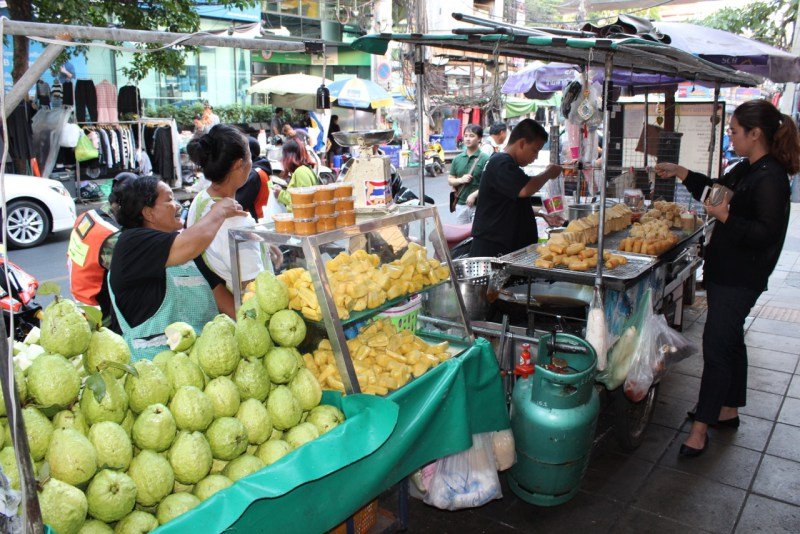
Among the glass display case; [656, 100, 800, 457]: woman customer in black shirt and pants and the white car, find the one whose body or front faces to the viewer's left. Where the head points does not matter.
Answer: the woman customer in black shirt and pants

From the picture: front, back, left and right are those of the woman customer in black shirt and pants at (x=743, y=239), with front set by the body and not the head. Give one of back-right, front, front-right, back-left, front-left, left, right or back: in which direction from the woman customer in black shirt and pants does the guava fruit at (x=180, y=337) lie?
front-left

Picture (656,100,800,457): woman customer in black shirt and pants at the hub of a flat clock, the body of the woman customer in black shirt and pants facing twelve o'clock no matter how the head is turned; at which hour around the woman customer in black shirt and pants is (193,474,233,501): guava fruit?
The guava fruit is roughly at 10 o'clock from the woman customer in black shirt and pants.

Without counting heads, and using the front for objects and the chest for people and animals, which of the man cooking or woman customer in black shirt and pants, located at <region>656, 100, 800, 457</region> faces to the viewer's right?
the man cooking

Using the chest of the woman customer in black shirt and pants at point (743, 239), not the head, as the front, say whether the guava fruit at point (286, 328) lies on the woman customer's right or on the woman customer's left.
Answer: on the woman customer's left

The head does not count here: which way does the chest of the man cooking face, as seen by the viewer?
to the viewer's right

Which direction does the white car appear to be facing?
to the viewer's right

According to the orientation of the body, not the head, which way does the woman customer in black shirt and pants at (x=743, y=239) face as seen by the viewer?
to the viewer's left

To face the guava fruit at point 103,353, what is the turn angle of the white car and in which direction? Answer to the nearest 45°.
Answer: approximately 90° to its right

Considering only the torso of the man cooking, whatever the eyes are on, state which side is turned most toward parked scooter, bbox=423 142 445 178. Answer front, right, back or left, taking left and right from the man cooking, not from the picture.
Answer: left

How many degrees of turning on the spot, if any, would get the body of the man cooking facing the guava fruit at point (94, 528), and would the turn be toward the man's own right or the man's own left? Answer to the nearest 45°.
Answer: approximately 90° to the man's own right

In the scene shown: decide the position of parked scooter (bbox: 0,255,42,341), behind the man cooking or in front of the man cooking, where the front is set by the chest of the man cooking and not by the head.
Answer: behind

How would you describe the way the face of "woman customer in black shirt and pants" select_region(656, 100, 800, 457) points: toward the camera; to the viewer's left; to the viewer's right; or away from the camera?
to the viewer's left

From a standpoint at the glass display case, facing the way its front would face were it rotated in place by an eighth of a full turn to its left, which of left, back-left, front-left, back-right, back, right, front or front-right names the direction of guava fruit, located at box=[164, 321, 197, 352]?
back-right

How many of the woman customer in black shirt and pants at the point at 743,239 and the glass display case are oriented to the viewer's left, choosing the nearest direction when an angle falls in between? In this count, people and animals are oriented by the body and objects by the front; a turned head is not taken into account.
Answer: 1

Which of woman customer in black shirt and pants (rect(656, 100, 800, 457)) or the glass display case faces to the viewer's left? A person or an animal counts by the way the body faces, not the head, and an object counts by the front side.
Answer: the woman customer in black shirt and pants

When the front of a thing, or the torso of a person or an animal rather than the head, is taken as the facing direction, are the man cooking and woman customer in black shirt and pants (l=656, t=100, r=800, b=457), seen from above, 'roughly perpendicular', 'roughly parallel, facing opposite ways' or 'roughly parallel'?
roughly parallel, facing opposite ways

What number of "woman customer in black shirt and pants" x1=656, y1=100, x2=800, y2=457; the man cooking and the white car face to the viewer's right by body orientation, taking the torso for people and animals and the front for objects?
2
